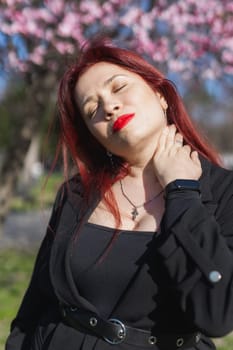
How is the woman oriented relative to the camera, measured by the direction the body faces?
toward the camera

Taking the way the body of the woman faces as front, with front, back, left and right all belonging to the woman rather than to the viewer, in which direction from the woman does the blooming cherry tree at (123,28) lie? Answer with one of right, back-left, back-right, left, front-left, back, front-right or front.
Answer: back

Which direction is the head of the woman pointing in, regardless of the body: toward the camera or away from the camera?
toward the camera
